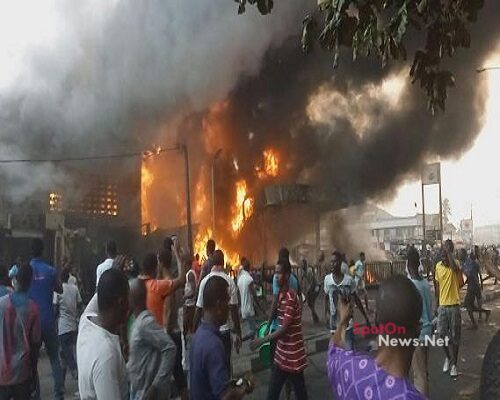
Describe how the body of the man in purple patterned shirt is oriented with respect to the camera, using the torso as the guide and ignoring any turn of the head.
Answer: away from the camera

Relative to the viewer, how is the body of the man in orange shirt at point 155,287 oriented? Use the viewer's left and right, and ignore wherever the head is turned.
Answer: facing away from the viewer

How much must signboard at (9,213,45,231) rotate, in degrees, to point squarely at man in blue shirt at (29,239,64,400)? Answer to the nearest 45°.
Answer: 0° — it already faces them

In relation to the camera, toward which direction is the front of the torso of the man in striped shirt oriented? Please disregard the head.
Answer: to the viewer's left

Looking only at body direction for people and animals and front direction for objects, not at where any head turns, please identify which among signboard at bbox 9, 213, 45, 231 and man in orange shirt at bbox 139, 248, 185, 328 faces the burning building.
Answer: the man in orange shirt

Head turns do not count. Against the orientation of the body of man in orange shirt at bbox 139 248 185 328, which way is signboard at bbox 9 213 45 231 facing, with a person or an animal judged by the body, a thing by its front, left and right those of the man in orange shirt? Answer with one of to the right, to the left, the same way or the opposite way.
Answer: the opposite way

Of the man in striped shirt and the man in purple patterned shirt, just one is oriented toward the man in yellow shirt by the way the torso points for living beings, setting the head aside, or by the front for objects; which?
the man in purple patterned shirt
